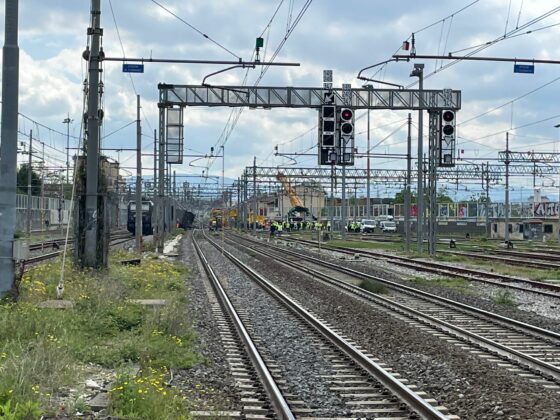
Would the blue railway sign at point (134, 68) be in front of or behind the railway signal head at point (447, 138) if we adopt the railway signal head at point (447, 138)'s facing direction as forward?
in front

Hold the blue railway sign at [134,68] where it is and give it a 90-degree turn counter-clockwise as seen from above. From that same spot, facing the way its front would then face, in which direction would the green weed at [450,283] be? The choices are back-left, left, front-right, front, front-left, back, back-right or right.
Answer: front

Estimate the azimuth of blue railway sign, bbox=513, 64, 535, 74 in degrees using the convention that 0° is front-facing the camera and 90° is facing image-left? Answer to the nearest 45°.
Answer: approximately 0°

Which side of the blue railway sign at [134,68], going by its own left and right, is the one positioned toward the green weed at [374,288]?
left

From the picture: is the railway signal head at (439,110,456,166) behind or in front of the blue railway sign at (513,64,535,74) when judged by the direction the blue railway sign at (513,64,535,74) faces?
behind

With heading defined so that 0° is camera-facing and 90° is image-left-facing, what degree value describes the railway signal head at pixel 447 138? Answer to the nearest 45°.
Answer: approximately 0°

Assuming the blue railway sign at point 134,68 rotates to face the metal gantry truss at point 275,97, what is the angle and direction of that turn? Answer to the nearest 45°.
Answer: approximately 135° to its left

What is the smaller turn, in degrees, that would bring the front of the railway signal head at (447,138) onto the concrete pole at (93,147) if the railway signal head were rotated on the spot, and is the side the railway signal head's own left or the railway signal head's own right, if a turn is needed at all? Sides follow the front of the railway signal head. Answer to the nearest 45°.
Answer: approximately 45° to the railway signal head's own right

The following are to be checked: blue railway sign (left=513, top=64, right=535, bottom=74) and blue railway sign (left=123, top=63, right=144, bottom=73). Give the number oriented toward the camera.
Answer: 2

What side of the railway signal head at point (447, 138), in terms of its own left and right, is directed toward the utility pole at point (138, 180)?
right

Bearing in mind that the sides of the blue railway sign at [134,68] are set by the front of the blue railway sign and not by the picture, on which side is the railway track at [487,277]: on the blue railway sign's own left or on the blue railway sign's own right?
on the blue railway sign's own left
